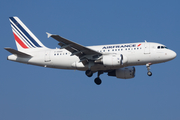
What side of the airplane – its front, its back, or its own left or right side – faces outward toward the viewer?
right
